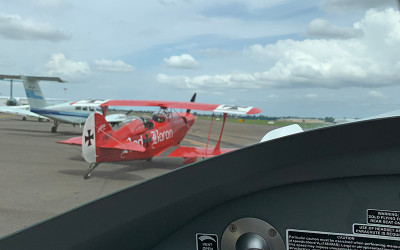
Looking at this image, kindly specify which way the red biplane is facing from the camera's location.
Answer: facing away from the viewer and to the right of the viewer

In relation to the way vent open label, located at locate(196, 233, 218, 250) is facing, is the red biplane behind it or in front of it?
behind

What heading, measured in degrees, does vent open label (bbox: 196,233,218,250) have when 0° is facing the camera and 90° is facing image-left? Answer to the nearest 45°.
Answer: approximately 0°

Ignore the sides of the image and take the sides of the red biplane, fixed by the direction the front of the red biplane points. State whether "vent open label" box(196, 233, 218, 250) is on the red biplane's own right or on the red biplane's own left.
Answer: on the red biplane's own right

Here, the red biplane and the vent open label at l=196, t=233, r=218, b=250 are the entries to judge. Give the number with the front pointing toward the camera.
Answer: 1
